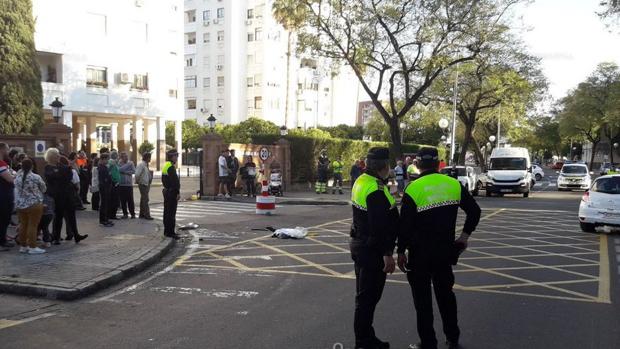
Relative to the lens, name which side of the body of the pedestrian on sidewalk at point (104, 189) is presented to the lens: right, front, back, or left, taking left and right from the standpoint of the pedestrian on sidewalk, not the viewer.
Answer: right

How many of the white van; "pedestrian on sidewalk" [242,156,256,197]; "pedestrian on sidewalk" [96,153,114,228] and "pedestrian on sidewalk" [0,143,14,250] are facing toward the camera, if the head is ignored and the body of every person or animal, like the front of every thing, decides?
2

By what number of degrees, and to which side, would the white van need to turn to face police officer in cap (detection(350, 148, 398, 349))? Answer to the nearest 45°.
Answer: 0° — it already faces them

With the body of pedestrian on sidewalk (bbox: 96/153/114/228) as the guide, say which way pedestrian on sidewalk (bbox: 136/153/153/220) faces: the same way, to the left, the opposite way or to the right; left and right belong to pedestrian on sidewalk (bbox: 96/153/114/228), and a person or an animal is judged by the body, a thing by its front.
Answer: the same way

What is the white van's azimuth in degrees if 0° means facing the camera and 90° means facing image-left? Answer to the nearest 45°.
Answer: approximately 0°

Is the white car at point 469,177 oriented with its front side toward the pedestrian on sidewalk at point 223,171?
no

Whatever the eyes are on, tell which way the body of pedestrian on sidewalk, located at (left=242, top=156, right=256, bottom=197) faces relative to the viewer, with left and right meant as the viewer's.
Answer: facing the viewer

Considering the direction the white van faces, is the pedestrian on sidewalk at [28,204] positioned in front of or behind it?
in front

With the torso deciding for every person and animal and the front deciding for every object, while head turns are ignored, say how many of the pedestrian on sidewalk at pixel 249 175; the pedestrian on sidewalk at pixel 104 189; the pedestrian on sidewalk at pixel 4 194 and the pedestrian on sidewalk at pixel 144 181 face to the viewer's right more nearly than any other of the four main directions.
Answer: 3

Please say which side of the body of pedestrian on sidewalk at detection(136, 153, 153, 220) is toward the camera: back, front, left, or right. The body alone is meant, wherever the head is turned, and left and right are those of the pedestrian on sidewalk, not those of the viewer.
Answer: right

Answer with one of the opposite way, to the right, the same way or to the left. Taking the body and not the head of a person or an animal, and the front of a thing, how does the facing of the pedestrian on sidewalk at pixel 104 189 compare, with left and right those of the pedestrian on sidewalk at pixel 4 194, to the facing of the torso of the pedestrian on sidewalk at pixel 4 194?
the same way

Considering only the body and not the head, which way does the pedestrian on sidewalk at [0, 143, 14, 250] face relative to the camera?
to the viewer's right

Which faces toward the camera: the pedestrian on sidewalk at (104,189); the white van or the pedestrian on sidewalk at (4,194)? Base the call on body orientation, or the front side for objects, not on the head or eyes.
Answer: the white van
